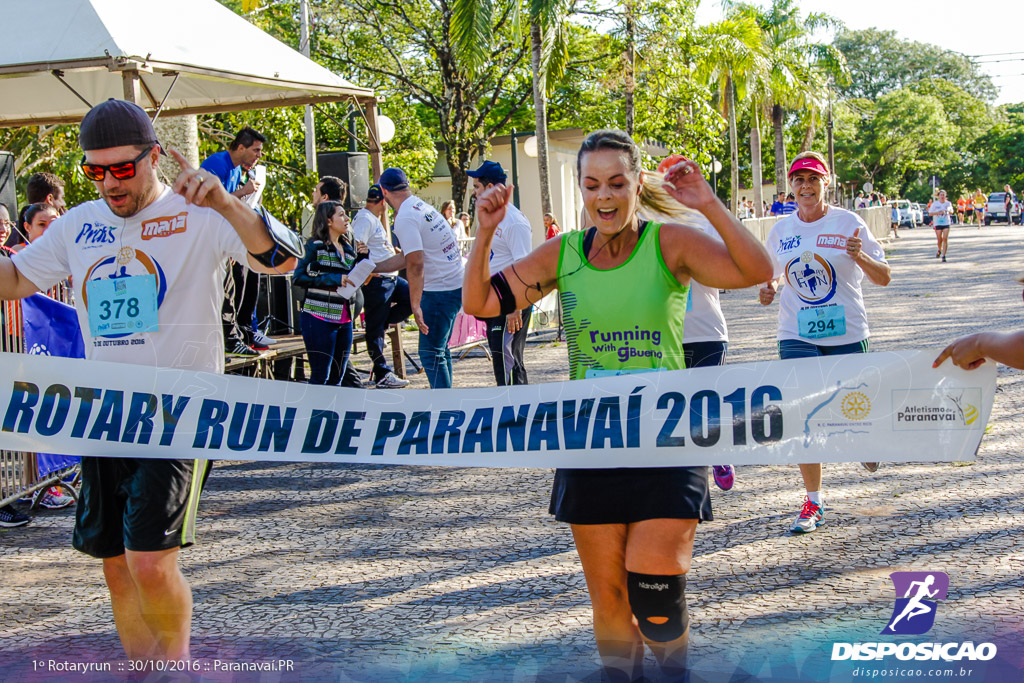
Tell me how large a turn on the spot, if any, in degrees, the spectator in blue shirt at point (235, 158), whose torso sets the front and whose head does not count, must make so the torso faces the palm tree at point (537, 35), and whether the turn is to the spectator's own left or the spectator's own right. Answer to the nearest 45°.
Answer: approximately 45° to the spectator's own left

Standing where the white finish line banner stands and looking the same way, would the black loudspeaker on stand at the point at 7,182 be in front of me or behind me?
behind

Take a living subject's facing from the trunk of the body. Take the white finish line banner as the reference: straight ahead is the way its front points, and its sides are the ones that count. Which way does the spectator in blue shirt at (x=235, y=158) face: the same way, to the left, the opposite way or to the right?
to the left

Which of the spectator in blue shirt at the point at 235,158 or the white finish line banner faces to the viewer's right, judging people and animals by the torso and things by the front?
the spectator in blue shirt

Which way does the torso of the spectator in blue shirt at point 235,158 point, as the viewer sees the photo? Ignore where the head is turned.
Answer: to the viewer's right

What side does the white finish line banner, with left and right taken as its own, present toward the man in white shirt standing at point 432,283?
back

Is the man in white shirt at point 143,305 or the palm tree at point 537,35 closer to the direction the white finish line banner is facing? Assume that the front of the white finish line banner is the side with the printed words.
the man in white shirt

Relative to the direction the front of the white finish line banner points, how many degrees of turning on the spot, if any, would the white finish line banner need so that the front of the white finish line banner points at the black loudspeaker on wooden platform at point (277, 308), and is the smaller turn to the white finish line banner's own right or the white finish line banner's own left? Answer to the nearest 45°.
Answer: approximately 180°

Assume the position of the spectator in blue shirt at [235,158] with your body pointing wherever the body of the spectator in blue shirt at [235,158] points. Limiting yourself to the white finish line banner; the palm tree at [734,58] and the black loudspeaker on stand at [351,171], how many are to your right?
1

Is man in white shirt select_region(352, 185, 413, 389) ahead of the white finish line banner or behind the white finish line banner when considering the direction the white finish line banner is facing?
behind

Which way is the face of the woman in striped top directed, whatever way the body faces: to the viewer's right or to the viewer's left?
to the viewer's right
